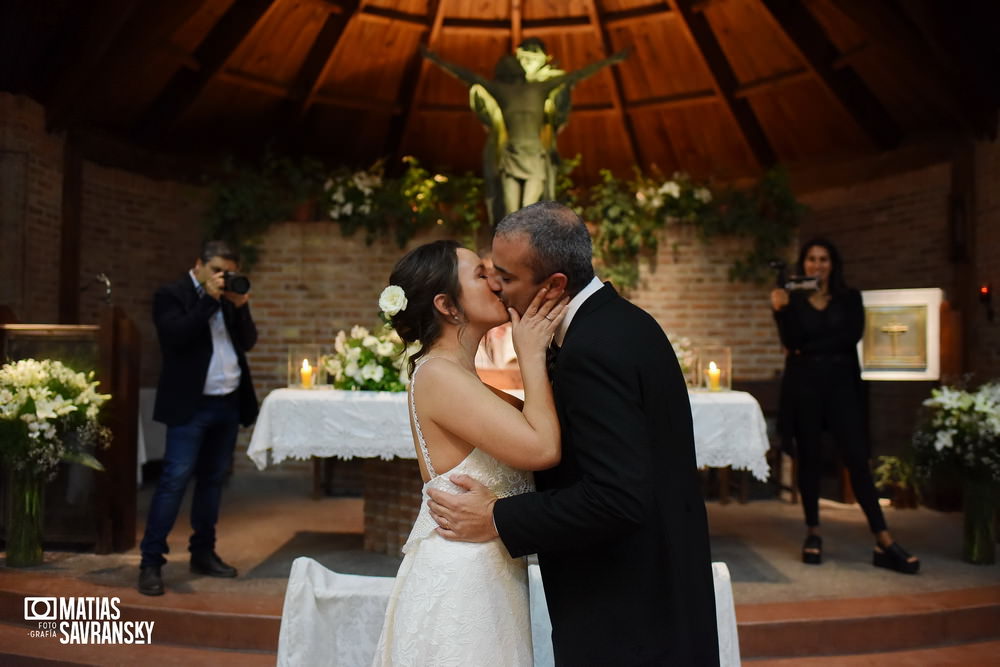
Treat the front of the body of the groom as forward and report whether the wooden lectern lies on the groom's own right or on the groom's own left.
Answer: on the groom's own right

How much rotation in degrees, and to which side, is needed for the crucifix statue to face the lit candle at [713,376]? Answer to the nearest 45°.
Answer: approximately 45° to its left

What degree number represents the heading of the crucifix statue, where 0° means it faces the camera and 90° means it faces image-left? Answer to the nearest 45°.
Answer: approximately 0°

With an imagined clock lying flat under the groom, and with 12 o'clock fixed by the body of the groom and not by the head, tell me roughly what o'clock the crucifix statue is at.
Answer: The crucifix statue is roughly at 3 o'clock from the groom.

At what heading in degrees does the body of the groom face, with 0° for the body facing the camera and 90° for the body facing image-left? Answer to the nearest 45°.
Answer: approximately 90°

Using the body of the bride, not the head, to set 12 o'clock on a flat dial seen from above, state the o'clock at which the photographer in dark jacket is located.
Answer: The photographer in dark jacket is roughly at 8 o'clock from the bride.

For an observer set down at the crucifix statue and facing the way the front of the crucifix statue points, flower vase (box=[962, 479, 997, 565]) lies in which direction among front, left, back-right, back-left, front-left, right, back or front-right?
front-left

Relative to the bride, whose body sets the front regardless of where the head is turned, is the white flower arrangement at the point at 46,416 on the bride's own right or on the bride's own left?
on the bride's own left

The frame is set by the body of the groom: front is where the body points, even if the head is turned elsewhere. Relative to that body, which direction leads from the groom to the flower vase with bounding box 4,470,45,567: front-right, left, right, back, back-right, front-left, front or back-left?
front-right

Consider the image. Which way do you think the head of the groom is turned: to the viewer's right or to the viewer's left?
to the viewer's left

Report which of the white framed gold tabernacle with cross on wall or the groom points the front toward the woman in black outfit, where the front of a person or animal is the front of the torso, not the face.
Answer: the white framed gold tabernacle with cross on wall

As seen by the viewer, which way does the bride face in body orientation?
to the viewer's right

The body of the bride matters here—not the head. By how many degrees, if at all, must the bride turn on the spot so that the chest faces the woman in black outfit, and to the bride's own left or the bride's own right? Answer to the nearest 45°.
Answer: approximately 45° to the bride's own left

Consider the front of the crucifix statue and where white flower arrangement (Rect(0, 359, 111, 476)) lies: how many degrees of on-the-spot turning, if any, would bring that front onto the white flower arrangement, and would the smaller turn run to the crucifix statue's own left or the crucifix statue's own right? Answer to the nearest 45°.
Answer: approximately 45° to the crucifix statue's own right

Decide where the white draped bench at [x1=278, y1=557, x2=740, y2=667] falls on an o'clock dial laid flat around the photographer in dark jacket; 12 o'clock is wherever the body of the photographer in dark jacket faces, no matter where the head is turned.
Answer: The white draped bench is roughly at 1 o'clock from the photographer in dark jacket.

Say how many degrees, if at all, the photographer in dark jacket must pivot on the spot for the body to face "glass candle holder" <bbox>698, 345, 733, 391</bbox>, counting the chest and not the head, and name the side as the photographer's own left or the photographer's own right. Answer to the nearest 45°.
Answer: approximately 45° to the photographer's own left

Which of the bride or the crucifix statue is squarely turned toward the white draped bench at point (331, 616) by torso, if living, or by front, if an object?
the crucifix statue

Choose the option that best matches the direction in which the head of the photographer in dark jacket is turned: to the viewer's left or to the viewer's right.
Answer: to the viewer's right
